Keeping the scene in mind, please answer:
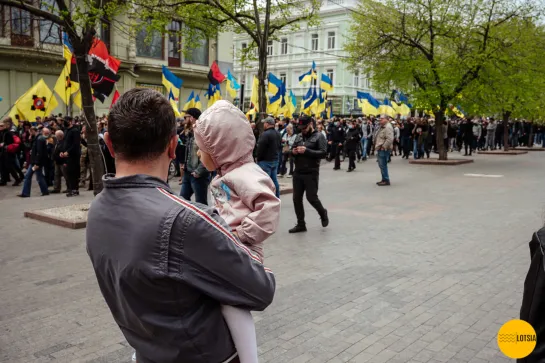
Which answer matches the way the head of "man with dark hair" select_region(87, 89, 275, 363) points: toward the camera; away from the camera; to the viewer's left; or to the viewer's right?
away from the camera

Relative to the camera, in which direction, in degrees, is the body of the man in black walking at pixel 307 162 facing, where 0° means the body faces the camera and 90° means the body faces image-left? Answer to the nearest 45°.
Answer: approximately 45°

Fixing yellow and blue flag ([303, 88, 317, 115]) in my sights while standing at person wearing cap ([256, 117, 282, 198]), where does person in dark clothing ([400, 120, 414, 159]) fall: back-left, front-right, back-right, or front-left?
front-right

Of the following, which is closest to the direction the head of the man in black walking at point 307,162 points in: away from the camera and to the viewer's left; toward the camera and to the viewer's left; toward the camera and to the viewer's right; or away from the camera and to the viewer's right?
toward the camera and to the viewer's left

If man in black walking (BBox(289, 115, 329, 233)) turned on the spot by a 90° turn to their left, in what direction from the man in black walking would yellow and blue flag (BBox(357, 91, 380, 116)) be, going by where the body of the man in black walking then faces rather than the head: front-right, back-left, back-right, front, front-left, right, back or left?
back-left

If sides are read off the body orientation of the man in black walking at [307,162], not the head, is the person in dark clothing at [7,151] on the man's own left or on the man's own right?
on the man's own right

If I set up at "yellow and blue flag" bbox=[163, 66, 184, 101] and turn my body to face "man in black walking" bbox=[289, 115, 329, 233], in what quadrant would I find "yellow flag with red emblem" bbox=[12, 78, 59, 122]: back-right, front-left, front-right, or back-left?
front-right

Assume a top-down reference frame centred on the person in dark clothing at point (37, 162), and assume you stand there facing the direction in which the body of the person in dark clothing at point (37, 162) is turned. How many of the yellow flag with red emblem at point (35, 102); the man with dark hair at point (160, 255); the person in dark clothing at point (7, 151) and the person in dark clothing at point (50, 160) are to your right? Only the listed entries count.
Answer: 1
